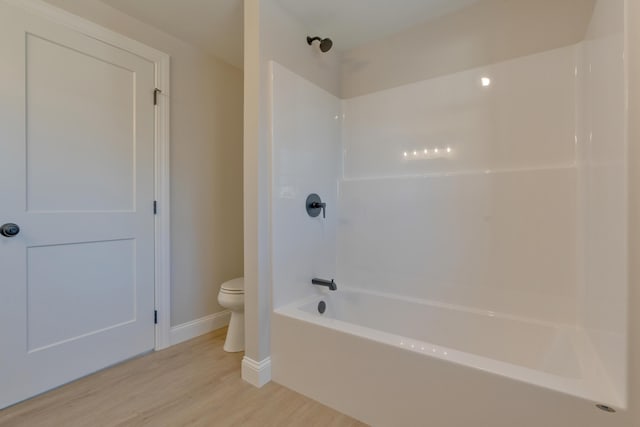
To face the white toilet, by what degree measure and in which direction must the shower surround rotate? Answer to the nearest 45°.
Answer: approximately 45° to its right

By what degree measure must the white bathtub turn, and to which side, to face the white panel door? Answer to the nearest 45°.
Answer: approximately 45° to its right

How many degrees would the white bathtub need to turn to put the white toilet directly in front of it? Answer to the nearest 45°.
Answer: approximately 45° to its right

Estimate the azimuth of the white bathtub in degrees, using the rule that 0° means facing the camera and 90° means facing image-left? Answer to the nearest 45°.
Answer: approximately 45°

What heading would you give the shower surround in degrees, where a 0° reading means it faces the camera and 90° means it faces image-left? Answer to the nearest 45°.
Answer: approximately 45°
